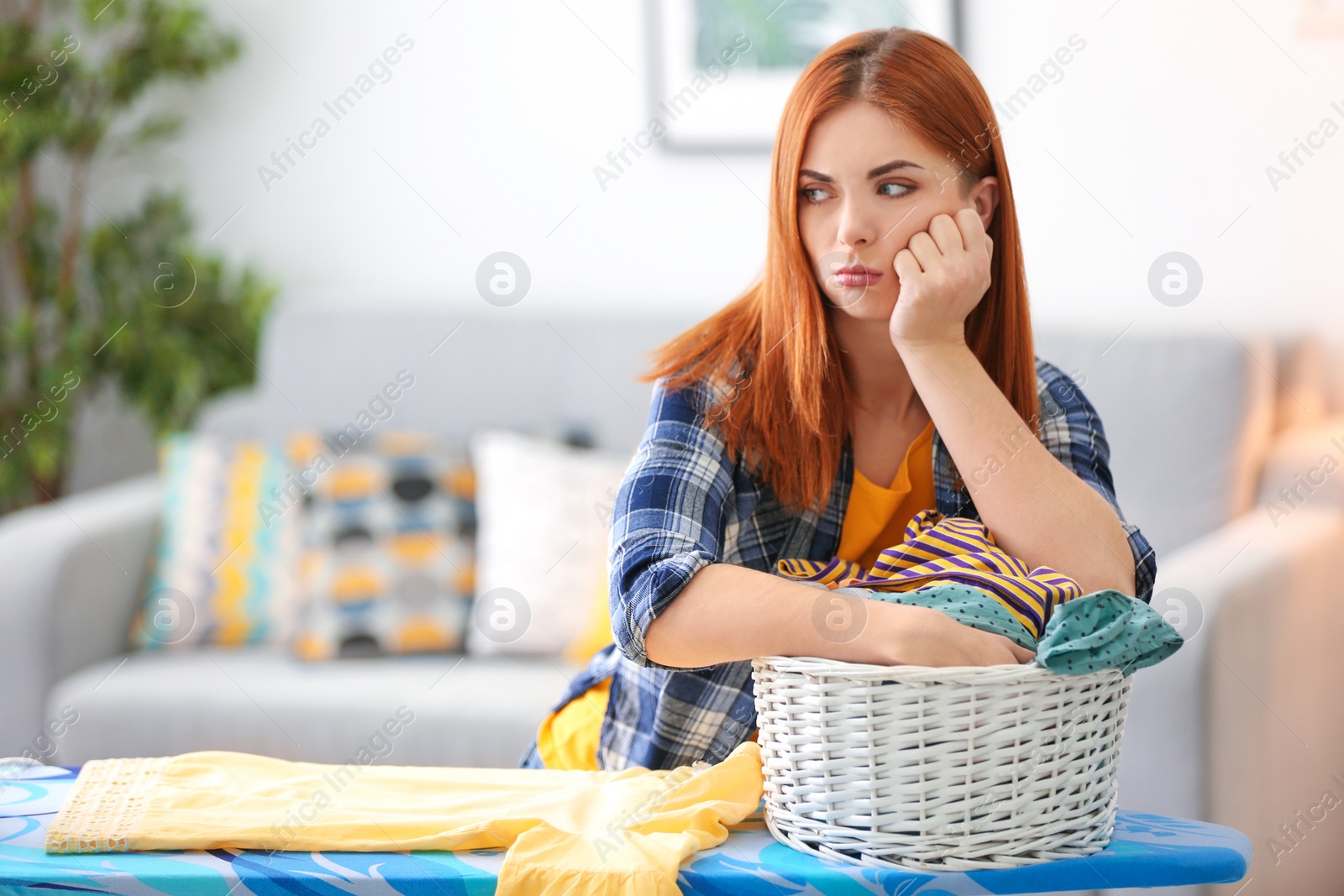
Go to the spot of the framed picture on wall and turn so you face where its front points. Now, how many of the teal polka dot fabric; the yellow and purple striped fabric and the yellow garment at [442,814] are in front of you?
3

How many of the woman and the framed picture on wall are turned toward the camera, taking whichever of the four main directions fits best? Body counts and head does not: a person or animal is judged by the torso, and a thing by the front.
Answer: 2

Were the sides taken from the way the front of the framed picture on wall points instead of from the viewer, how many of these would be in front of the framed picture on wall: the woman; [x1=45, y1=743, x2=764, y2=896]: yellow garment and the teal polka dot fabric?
3

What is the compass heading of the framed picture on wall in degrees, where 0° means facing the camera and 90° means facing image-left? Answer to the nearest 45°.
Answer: approximately 0°

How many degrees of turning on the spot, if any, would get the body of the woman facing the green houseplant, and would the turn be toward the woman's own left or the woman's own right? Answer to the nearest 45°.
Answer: approximately 135° to the woman's own right

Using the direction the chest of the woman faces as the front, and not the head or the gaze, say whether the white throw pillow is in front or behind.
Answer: behind

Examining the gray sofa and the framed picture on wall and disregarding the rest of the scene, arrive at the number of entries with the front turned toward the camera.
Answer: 2

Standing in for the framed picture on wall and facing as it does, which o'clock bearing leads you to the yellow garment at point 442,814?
The yellow garment is roughly at 12 o'clock from the framed picture on wall.
